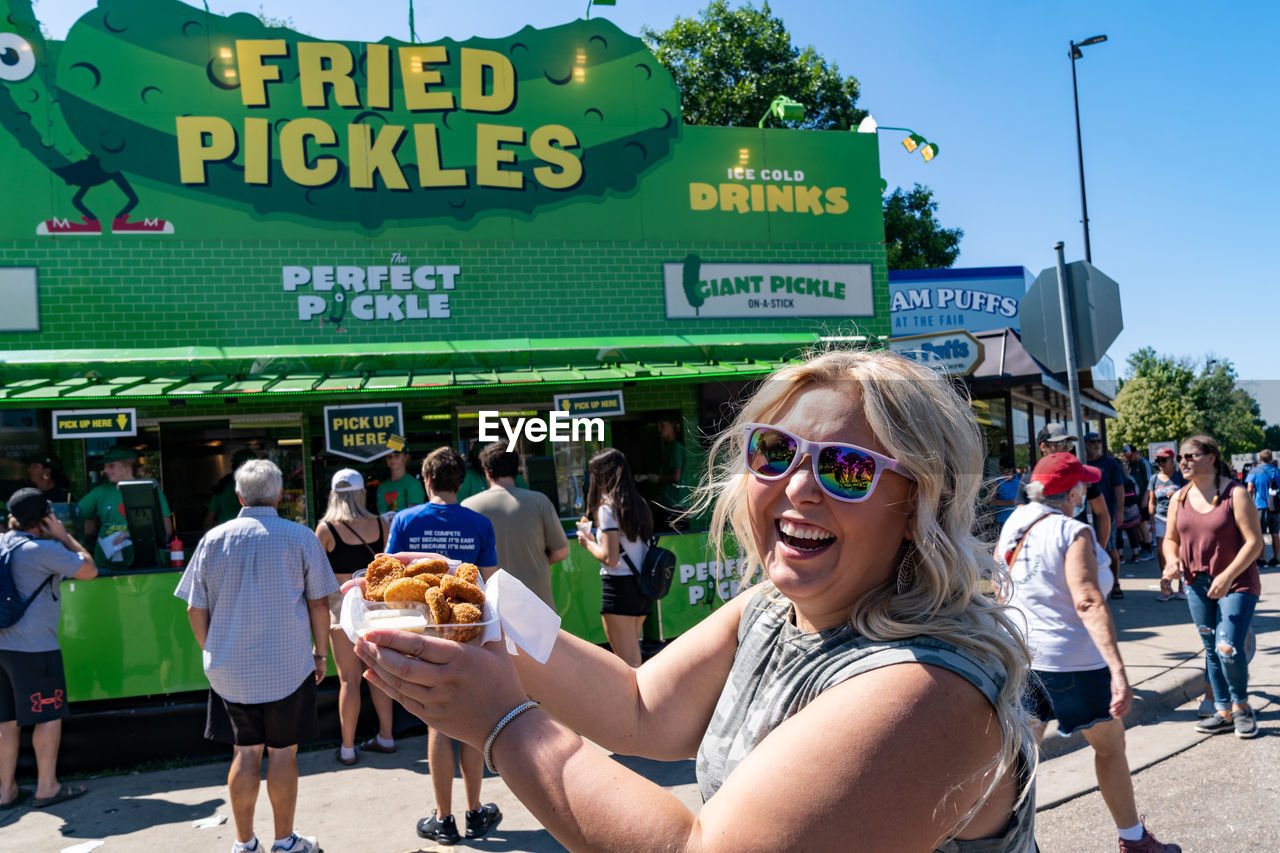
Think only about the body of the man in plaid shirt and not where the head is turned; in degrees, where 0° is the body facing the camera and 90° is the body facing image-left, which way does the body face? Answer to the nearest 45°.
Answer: approximately 180°

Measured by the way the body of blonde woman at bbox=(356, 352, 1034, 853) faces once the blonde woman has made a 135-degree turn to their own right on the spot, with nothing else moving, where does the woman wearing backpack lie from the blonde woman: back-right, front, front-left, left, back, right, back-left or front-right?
front

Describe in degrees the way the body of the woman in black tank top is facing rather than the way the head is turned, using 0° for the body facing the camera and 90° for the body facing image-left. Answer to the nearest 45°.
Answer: approximately 180°

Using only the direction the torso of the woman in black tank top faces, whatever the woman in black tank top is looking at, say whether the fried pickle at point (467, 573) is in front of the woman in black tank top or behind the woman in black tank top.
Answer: behind

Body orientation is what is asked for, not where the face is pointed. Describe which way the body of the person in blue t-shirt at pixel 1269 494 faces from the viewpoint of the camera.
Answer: away from the camera

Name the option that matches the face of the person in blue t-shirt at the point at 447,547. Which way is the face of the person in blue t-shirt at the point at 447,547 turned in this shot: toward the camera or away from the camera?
away from the camera

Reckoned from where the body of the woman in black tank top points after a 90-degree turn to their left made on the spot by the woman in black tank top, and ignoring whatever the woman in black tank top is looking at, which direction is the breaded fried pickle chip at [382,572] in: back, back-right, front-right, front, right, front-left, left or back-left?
left

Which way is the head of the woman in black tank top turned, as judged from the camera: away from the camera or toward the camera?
away from the camera

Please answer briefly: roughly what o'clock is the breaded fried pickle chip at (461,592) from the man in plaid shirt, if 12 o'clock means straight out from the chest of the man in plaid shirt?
The breaded fried pickle chip is roughly at 6 o'clock from the man in plaid shirt.
